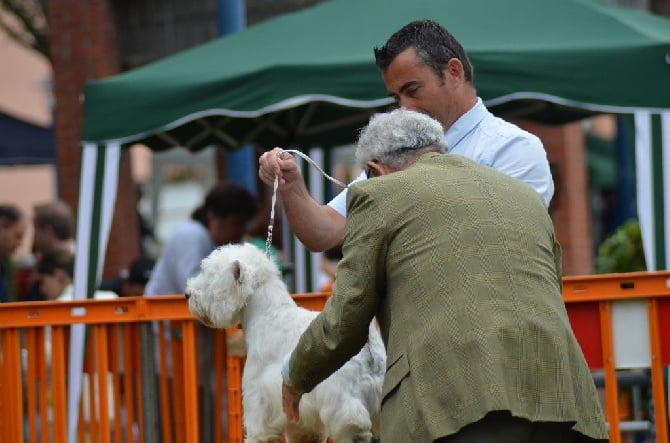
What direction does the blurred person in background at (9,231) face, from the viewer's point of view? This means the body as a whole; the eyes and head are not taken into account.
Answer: to the viewer's right

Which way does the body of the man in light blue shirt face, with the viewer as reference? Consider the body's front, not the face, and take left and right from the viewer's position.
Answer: facing the viewer and to the left of the viewer

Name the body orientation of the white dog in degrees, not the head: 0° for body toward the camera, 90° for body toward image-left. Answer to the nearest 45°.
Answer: approximately 90°

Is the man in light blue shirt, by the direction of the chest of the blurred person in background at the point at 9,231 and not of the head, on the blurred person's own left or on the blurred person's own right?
on the blurred person's own right

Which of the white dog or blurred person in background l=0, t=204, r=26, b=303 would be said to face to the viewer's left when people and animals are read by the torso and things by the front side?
the white dog

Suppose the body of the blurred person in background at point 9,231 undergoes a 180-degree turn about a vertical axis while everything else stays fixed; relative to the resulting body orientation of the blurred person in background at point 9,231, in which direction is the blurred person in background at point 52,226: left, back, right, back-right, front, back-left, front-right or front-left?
back-left

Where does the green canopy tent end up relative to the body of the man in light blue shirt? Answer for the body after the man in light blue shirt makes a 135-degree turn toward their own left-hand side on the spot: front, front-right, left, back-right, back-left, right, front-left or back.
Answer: left

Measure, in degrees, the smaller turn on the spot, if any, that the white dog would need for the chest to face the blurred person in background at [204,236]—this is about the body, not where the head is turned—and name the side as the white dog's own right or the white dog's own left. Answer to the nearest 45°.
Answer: approximately 90° to the white dog's own right
